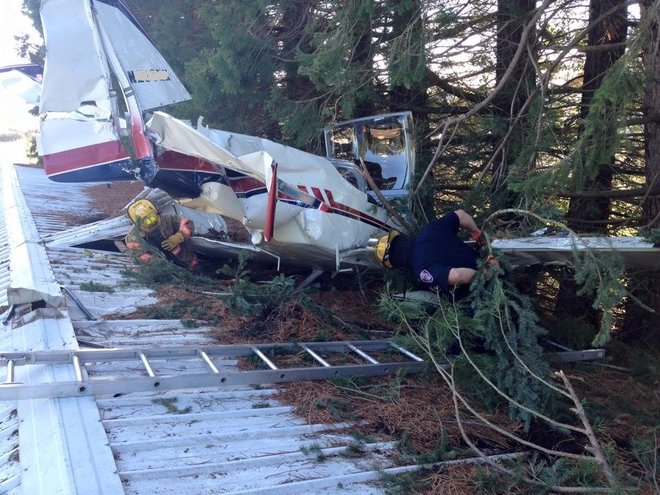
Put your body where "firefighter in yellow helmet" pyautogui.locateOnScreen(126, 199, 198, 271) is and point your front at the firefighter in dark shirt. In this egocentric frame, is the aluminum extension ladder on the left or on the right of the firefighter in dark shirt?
right

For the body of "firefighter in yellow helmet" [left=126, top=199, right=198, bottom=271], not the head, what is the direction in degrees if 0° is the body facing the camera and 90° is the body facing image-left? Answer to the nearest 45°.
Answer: approximately 315°
